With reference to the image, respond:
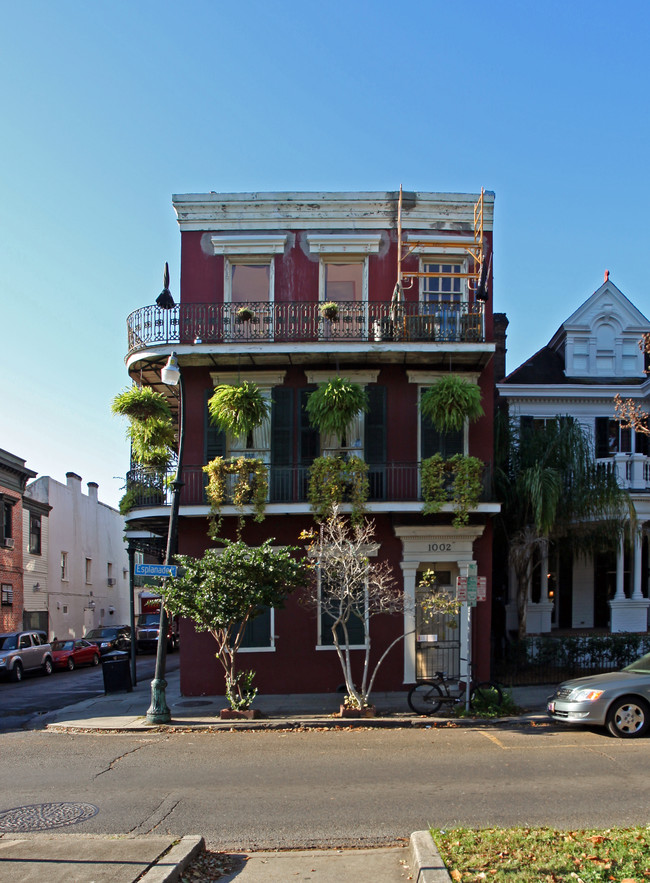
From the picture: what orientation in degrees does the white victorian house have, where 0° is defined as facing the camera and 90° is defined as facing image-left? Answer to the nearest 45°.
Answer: approximately 0°

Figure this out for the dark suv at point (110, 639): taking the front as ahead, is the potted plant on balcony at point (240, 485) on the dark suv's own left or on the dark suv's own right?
on the dark suv's own left

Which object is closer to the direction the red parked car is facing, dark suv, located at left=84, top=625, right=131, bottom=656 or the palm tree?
the palm tree

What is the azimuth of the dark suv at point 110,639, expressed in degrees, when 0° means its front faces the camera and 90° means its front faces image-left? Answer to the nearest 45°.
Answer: approximately 45°

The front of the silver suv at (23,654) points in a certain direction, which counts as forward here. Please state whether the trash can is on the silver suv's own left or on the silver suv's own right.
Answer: on the silver suv's own left

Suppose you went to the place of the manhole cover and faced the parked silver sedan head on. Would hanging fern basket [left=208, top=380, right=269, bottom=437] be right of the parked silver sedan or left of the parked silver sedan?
left

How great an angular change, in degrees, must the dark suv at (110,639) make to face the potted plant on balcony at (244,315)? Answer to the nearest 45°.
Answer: approximately 45° to its left

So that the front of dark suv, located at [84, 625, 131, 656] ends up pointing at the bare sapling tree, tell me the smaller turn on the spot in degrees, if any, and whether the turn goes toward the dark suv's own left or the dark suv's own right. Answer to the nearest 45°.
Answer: approximately 45° to the dark suv's own left
